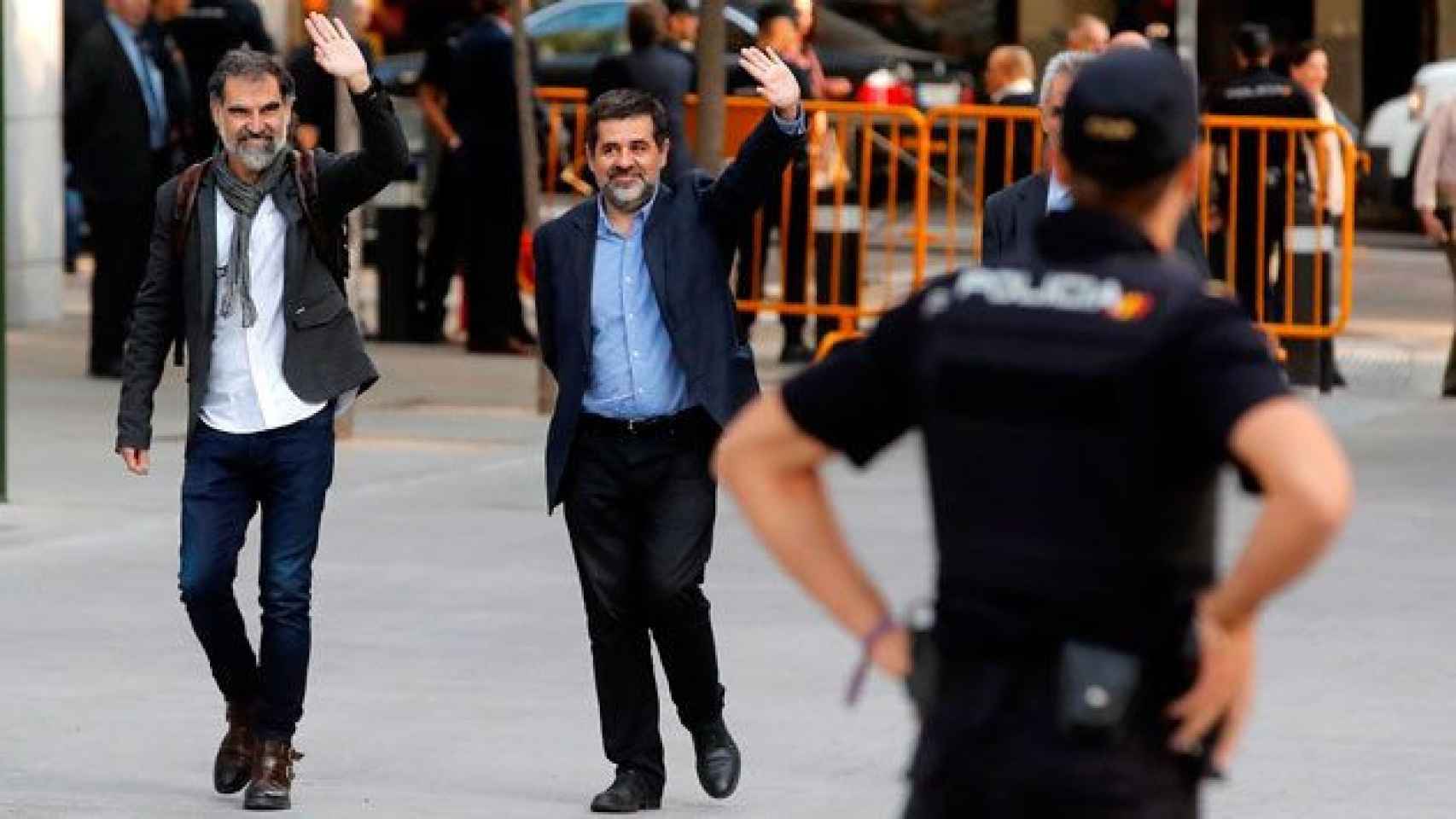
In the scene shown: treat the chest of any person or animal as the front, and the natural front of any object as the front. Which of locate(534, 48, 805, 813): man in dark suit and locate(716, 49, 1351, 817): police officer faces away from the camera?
the police officer

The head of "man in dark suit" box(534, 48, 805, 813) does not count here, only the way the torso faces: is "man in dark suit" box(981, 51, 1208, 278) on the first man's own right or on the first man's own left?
on the first man's own left

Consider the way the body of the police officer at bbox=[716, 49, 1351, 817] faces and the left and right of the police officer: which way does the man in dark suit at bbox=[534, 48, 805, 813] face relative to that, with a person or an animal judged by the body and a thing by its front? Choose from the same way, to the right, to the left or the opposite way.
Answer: the opposite way

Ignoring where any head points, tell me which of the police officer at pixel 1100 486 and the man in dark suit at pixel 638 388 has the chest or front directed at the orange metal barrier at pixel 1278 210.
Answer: the police officer

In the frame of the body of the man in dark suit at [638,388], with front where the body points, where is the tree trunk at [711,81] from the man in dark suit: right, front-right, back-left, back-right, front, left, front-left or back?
back

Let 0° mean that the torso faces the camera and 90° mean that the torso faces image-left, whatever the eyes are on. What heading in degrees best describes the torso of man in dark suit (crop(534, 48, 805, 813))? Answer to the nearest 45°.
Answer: approximately 0°

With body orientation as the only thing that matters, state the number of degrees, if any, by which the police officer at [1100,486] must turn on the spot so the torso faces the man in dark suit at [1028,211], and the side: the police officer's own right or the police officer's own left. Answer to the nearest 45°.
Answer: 0° — they already face them

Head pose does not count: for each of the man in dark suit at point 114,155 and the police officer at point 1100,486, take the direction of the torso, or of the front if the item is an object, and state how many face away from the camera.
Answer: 1

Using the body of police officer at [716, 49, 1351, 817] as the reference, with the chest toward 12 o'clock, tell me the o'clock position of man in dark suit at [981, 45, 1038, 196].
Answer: The man in dark suit is roughly at 12 o'clock from the police officer.

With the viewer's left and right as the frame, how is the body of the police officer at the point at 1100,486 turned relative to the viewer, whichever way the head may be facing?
facing away from the viewer

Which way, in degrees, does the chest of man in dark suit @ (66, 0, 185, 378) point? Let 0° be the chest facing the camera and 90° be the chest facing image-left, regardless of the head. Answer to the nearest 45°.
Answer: approximately 315°
